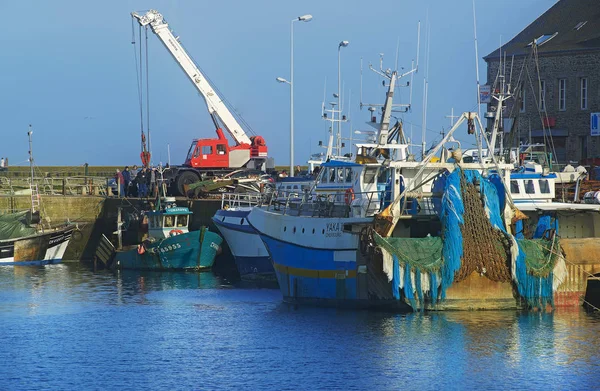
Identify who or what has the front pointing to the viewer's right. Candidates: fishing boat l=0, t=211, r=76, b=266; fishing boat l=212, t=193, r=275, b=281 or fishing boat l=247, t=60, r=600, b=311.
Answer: fishing boat l=0, t=211, r=76, b=266

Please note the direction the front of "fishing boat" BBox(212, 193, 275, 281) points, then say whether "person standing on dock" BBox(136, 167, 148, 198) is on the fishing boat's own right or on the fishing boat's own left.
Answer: on the fishing boat's own right

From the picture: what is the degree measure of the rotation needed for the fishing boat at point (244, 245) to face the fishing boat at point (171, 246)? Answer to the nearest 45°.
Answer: approximately 45° to its right

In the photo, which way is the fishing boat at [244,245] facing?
to the viewer's left

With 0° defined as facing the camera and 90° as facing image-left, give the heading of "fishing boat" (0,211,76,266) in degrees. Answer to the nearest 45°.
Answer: approximately 270°

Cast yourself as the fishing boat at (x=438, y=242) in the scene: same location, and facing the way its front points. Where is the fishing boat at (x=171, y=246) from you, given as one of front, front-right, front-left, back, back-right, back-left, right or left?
front

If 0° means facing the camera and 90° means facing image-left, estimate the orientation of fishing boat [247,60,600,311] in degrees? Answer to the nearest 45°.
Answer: approximately 135°

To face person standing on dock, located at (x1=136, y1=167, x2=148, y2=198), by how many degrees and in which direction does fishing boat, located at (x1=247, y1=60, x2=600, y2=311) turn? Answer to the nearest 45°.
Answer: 0° — it already faces them

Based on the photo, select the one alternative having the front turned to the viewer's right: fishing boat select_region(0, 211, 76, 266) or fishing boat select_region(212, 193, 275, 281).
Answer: fishing boat select_region(0, 211, 76, 266)

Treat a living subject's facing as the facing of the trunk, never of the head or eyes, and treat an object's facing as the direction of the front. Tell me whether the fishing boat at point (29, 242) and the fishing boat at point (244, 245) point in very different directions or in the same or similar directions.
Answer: very different directions
